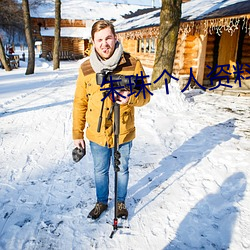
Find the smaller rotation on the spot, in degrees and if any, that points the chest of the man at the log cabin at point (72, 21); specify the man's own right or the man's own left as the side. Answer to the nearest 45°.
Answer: approximately 180°

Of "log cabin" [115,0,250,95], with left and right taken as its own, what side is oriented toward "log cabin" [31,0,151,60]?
right

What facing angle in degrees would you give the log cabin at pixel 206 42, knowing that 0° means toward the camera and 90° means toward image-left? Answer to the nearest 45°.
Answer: approximately 45°

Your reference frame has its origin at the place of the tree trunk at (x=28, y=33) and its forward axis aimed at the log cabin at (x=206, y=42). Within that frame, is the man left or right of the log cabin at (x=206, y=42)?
right

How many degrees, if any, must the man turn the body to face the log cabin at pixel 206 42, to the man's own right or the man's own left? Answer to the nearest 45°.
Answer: approximately 135° to the man's own left

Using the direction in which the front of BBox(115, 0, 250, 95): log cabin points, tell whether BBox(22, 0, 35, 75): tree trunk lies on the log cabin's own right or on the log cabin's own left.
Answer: on the log cabin's own right

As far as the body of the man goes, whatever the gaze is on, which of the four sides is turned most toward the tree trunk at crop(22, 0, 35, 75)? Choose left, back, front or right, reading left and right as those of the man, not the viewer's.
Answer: back
